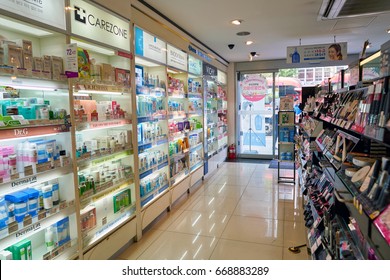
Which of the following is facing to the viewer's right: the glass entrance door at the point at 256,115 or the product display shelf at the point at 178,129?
the product display shelf

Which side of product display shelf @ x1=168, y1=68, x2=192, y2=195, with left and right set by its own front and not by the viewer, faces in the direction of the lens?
right

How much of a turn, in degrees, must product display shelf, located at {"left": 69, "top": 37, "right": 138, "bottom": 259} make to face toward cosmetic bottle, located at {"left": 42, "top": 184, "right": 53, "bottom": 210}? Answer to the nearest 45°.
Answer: approximately 90° to its right

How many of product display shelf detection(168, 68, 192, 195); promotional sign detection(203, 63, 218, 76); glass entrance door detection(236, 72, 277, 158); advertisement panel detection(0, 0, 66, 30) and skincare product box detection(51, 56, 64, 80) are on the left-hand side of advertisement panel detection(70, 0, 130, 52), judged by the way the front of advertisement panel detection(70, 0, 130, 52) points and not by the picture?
3

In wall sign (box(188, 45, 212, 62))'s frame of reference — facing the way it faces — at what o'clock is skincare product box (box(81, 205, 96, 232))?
The skincare product box is roughly at 2 o'clock from the wall sign.

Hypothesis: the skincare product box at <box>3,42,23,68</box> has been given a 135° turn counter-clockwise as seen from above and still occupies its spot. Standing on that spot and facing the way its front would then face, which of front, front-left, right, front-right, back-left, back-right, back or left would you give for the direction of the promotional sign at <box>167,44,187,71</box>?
front-right

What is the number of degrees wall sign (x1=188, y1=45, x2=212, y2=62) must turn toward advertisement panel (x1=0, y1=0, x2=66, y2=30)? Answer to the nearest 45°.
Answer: approximately 45° to its right

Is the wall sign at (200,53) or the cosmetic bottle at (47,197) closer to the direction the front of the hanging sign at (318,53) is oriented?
the cosmetic bottle

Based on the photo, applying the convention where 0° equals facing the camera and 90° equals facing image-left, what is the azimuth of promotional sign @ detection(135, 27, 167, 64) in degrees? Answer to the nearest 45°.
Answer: approximately 315°
